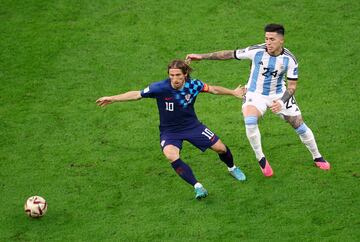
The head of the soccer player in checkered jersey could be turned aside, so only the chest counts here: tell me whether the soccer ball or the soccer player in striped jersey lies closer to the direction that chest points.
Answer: the soccer ball

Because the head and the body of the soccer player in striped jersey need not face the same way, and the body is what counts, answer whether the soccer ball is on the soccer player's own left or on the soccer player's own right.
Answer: on the soccer player's own right

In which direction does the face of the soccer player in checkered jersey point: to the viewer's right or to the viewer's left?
to the viewer's left

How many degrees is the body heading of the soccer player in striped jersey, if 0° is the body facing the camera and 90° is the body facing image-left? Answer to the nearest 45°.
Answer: approximately 0°

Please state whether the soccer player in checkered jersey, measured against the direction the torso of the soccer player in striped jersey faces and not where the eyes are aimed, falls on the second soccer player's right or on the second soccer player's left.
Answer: on the second soccer player's right

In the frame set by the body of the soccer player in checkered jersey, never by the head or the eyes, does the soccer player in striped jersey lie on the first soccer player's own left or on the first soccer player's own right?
on the first soccer player's own left

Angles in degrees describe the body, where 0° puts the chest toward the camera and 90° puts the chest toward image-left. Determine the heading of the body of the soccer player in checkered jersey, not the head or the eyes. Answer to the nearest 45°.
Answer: approximately 0°
